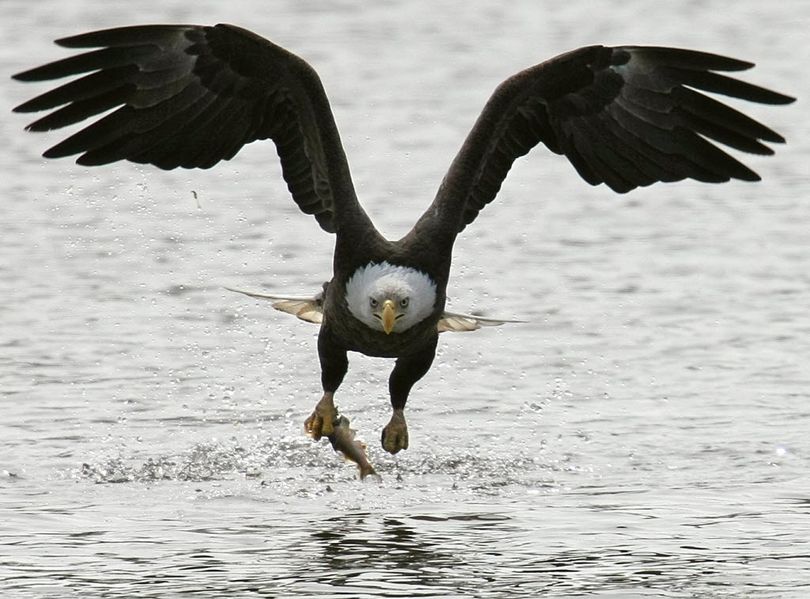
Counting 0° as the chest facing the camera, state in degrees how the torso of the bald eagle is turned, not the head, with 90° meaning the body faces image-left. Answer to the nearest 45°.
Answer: approximately 0°
